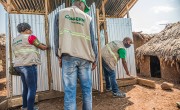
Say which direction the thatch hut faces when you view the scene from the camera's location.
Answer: facing the viewer and to the left of the viewer

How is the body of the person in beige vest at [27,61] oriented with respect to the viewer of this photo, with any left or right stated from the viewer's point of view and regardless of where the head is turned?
facing away from the viewer and to the right of the viewer

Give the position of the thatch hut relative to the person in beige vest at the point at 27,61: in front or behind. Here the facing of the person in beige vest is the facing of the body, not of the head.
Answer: in front

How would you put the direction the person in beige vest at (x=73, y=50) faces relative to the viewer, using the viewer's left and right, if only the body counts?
facing away from the viewer

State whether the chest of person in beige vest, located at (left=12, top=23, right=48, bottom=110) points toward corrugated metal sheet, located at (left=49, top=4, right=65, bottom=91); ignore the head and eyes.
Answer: yes
